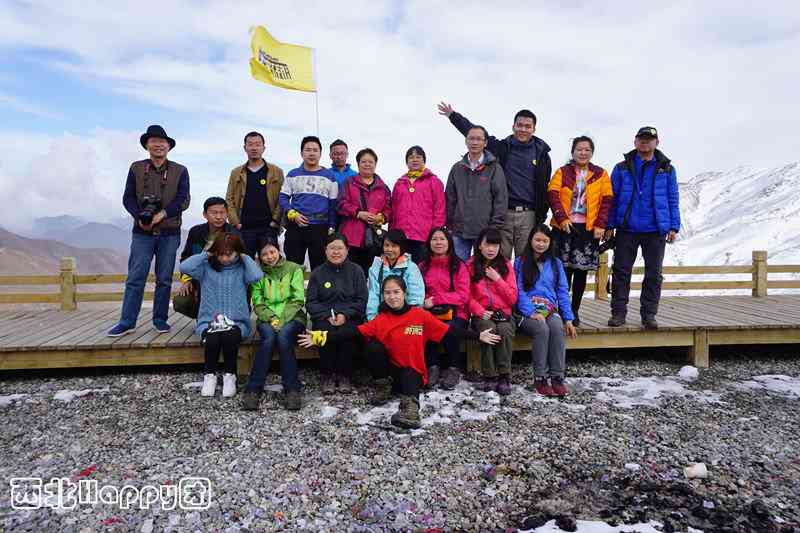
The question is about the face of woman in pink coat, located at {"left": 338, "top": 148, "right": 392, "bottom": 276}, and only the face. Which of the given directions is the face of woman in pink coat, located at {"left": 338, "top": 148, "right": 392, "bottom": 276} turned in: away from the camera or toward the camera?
toward the camera

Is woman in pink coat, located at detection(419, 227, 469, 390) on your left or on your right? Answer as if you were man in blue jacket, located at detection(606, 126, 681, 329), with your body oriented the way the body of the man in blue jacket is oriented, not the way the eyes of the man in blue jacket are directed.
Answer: on your right

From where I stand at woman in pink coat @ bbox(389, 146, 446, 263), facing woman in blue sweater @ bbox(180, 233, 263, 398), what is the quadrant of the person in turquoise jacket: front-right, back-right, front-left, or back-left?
front-left

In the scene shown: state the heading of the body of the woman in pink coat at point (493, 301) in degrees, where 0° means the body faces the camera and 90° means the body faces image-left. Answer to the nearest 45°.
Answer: approximately 0°

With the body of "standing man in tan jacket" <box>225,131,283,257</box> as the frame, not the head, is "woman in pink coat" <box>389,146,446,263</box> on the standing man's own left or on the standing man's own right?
on the standing man's own left

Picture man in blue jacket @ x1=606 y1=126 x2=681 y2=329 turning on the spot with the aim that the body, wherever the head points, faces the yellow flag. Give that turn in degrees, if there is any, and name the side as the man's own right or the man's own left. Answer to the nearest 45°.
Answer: approximately 90° to the man's own right

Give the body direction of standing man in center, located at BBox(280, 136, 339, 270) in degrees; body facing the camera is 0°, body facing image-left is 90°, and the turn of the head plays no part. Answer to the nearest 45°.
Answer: approximately 0°

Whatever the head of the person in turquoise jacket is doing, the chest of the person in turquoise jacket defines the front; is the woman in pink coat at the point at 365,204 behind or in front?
behind

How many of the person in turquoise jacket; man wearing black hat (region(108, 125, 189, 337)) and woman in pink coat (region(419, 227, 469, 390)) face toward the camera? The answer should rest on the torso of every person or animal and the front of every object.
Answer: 3

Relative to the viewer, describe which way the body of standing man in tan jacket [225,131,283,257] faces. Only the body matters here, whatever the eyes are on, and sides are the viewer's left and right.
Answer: facing the viewer

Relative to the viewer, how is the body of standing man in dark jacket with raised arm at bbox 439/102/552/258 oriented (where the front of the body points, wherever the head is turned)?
toward the camera

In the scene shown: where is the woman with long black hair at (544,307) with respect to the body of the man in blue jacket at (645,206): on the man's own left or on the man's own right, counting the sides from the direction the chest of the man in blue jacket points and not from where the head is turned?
on the man's own right

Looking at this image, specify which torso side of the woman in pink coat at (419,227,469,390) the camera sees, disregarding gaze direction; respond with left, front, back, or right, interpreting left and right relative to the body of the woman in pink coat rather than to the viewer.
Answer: front

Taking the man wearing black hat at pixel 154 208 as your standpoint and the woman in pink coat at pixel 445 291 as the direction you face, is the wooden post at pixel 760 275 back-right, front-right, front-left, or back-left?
front-left

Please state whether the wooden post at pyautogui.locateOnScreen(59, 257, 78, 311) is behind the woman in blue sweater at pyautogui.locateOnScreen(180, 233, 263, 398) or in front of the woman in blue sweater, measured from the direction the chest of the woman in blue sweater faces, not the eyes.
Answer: behind

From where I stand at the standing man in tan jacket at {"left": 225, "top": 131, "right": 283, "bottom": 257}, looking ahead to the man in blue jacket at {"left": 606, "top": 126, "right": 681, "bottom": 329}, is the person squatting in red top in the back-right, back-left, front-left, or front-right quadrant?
front-right

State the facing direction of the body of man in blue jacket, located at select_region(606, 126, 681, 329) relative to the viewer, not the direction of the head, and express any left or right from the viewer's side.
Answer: facing the viewer
